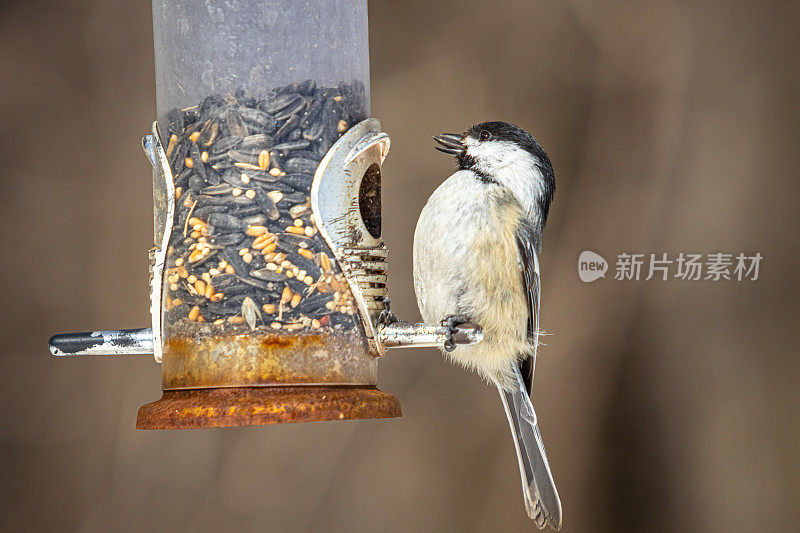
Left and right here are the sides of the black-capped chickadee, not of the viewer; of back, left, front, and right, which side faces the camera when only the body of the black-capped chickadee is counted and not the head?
left
